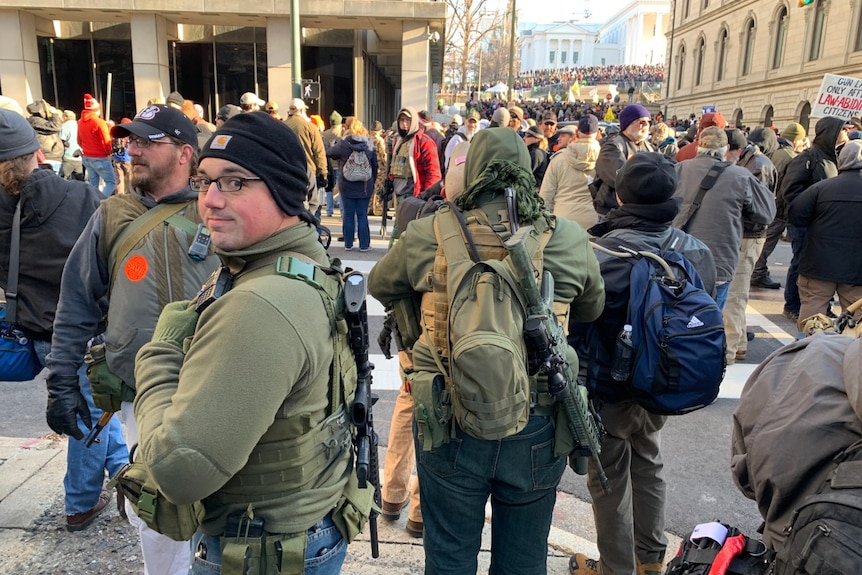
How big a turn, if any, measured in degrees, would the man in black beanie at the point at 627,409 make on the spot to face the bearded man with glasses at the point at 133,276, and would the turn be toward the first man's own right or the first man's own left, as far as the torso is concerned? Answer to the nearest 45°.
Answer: approximately 90° to the first man's own left

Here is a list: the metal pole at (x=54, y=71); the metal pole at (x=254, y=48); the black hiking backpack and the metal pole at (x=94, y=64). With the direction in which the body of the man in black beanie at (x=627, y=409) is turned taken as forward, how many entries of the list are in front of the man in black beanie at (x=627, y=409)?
3

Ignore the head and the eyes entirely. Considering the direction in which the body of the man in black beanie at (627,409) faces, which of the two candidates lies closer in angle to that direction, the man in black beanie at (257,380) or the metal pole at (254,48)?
the metal pole

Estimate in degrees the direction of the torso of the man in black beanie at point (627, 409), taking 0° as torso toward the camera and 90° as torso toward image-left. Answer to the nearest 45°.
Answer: approximately 135°

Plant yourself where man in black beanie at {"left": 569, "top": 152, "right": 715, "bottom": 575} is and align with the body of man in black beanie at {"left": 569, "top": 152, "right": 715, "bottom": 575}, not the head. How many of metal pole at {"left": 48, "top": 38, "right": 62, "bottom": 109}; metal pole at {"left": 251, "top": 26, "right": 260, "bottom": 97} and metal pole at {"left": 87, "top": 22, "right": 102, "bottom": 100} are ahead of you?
3
